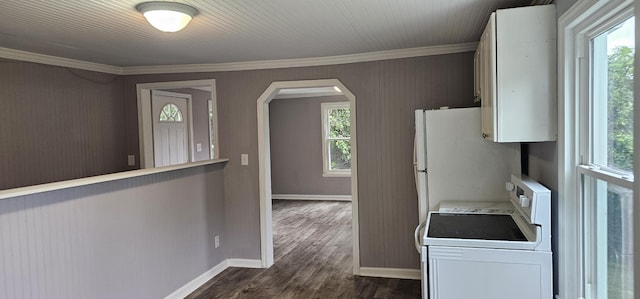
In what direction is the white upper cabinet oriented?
to the viewer's left

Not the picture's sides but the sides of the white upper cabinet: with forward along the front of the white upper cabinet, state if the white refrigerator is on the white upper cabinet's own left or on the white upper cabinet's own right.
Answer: on the white upper cabinet's own right

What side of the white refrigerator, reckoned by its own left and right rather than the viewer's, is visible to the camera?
left

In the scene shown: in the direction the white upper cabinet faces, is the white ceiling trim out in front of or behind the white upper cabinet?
in front

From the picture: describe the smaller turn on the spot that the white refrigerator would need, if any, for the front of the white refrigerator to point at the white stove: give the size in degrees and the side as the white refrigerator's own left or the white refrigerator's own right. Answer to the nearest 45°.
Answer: approximately 90° to the white refrigerator's own left

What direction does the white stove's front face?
to the viewer's left

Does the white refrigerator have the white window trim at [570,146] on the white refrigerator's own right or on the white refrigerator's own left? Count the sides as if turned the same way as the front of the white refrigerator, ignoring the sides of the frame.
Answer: on the white refrigerator's own left
